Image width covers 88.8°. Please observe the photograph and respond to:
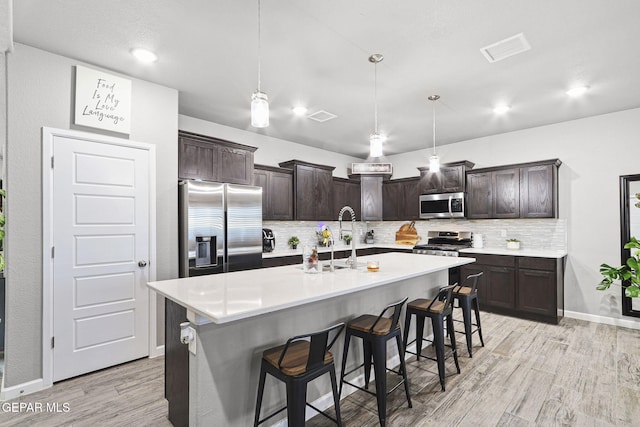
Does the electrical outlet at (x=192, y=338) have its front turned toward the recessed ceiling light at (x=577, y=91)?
no

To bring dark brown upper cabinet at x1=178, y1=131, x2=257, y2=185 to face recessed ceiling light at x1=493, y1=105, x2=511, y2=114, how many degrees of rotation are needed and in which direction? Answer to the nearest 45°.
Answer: approximately 45° to its left

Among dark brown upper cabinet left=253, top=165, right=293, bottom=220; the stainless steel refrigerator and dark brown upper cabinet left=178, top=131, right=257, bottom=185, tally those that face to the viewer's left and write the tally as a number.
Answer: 0

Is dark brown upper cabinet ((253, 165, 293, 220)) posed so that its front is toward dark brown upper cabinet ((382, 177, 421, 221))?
no

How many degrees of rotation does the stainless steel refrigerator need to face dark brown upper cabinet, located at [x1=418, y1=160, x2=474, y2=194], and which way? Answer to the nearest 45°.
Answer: approximately 45° to its left

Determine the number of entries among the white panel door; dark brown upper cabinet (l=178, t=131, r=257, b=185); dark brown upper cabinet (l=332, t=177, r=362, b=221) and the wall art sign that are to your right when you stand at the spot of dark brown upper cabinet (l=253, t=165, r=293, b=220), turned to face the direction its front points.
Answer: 3

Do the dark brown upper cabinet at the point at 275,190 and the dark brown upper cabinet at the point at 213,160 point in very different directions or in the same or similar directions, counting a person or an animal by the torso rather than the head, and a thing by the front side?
same or similar directions

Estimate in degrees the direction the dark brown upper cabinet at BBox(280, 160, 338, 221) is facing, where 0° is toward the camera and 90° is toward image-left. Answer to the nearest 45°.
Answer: approximately 315°

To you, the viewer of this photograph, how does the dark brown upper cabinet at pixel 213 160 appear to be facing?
facing the viewer and to the right of the viewer

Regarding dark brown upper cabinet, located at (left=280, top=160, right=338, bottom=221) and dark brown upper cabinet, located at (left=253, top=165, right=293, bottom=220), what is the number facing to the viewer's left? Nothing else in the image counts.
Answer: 0

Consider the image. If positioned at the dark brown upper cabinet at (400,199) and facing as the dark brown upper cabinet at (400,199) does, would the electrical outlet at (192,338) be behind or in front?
in front

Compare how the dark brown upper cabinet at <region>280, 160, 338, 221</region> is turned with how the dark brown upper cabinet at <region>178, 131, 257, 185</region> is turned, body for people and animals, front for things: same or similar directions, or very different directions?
same or similar directions

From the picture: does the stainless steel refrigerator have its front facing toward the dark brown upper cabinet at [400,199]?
no

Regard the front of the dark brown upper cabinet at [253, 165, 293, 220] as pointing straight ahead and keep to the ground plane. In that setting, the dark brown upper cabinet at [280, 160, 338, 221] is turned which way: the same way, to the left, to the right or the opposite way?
the same way

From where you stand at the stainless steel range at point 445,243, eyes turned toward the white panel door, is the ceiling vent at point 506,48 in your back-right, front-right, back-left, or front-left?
front-left

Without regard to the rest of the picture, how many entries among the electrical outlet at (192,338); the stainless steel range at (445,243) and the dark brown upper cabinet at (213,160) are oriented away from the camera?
0

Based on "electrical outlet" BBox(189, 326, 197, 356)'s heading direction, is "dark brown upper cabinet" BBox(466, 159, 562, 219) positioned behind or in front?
behind
